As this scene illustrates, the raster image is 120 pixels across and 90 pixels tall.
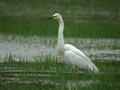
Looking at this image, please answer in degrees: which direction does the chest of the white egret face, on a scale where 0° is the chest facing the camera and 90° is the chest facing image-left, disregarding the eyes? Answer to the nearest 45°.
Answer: approximately 90°
